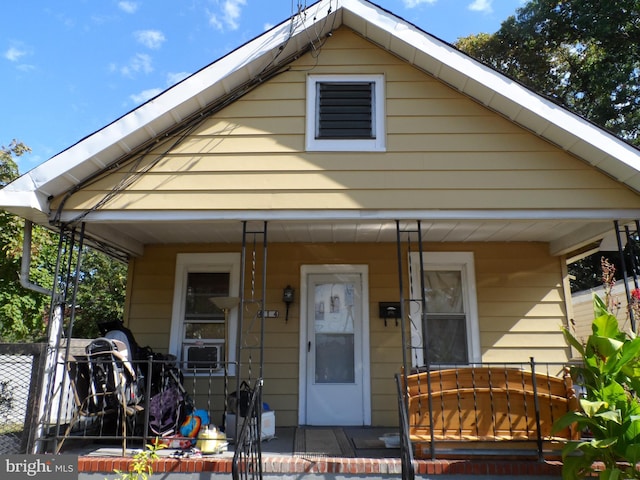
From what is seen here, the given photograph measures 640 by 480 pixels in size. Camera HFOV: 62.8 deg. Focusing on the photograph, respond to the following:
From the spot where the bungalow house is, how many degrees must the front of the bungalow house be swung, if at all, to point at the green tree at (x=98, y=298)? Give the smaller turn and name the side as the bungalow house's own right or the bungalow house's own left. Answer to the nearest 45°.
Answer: approximately 135° to the bungalow house's own right

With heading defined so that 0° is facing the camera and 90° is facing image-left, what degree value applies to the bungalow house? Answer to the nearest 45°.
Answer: approximately 0°
